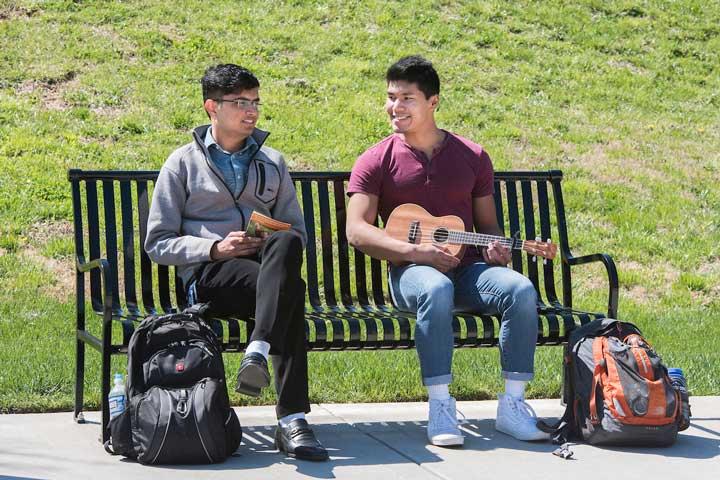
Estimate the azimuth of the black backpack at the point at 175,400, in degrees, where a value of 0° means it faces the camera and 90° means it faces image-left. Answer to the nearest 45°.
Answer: approximately 0°

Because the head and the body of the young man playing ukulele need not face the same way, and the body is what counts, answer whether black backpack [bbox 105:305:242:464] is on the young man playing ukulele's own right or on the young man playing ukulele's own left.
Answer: on the young man playing ukulele's own right

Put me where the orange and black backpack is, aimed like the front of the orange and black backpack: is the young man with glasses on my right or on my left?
on my right

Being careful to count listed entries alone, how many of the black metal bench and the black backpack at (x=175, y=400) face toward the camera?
2

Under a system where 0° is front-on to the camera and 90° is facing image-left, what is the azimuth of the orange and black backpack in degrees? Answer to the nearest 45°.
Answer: approximately 315°

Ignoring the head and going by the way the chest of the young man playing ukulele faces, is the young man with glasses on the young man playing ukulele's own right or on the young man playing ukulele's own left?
on the young man playing ukulele's own right

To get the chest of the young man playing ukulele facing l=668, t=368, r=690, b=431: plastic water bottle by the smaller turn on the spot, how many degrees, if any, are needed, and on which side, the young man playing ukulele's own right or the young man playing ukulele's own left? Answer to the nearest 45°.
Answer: approximately 90° to the young man playing ukulele's own left

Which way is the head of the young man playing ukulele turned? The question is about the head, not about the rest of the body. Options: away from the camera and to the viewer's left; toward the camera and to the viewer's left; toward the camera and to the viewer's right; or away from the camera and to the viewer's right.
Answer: toward the camera and to the viewer's left

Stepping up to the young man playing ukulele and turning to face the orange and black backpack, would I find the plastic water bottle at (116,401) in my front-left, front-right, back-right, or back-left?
back-right

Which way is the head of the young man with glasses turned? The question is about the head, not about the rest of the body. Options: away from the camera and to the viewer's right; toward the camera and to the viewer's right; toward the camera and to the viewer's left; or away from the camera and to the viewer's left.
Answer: toward the camera and to the viewer's right

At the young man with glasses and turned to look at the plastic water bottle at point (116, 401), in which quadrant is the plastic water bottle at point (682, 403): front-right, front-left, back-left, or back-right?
back-left

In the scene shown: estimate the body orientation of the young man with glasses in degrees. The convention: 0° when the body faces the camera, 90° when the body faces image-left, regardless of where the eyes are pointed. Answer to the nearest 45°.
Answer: approximately 315°
